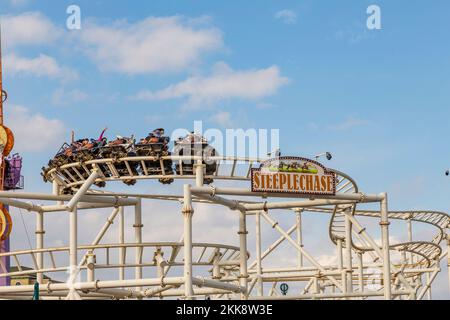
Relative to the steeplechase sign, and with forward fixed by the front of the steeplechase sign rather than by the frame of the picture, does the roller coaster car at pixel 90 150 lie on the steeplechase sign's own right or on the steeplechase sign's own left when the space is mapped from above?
on the steeplechase sign's own right

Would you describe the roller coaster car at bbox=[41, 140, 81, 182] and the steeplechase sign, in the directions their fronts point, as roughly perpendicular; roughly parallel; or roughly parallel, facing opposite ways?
roughly perpendicular

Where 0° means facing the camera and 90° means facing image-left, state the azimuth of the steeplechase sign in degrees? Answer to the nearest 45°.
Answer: approximately 0°

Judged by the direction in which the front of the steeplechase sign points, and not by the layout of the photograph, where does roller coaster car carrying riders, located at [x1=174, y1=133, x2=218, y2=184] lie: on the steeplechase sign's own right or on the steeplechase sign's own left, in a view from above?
on the steeplechase sign's own right

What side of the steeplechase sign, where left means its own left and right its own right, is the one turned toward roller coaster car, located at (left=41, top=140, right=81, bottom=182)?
right

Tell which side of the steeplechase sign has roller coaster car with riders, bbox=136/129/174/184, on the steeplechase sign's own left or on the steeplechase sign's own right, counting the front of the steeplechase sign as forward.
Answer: on the steeplechase sign's own right
